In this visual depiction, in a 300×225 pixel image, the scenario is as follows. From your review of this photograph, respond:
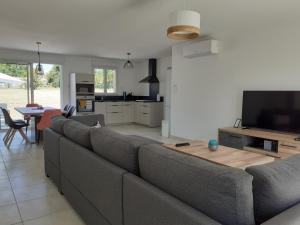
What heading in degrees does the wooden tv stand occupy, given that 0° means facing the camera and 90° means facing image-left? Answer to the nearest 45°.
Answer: approximately 45°

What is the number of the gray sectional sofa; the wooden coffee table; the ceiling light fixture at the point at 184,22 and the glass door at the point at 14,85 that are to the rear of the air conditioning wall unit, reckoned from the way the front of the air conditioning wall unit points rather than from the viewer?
0

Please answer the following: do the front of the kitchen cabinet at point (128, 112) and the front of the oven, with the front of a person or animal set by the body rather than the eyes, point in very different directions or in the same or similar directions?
same or similar directions

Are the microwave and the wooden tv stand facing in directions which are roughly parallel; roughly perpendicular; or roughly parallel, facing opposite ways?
roughly perpendicular

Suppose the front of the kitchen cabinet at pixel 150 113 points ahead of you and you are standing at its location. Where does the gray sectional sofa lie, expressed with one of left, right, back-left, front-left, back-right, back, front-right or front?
front-left

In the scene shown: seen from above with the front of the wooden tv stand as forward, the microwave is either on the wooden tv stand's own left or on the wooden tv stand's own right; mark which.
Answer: on the wooden tv stand's own right

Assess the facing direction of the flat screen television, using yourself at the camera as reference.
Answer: facing the viewer and to the left of the viewer

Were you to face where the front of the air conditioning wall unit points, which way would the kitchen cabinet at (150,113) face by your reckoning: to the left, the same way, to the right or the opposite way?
the same way

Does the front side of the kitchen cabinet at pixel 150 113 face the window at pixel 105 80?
no

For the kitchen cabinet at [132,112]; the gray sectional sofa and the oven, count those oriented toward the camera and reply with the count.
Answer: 2

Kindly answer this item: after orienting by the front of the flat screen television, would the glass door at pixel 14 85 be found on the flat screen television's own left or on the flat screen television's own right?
on the flat screen television's own right

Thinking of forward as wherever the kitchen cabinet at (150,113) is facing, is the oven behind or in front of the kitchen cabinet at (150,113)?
in front

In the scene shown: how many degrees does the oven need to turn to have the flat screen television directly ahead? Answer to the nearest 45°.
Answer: approximately 45° to its left

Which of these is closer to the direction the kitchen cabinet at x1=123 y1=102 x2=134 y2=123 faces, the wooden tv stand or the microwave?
the wooden tv stand

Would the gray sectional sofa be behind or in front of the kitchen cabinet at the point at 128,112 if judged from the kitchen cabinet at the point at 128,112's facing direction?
in front

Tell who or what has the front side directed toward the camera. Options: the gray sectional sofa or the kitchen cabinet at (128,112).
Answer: the kitchen cabinet

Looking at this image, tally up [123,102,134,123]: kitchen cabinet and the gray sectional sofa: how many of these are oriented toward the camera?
1

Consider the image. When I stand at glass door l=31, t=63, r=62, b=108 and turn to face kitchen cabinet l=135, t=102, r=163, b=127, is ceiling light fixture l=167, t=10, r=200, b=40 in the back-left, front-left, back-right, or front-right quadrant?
front-right

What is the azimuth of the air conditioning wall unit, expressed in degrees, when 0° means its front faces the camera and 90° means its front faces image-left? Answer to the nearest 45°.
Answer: approximately 45°

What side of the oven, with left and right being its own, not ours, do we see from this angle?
front

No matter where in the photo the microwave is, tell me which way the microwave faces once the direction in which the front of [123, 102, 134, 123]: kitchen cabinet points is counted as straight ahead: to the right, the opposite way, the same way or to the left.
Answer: the same way

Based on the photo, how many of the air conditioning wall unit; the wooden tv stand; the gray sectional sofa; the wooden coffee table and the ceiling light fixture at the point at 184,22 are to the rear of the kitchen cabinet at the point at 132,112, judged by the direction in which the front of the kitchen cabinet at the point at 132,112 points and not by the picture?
0

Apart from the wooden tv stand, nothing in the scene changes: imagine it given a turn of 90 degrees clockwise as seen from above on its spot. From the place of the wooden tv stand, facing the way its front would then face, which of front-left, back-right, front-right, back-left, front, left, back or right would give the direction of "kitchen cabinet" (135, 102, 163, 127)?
front
